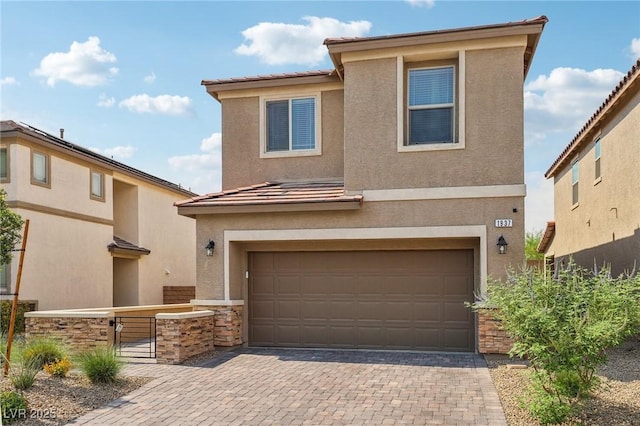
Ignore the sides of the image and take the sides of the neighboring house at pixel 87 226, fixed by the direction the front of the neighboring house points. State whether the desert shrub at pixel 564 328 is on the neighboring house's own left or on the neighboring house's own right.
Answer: on the neighboring house's own left

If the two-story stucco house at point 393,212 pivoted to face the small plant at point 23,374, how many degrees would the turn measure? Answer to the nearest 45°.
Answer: approximately 45° to its right

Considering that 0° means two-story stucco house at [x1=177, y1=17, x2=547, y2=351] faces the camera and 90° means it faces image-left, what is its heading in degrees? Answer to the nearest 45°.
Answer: approximately 0°

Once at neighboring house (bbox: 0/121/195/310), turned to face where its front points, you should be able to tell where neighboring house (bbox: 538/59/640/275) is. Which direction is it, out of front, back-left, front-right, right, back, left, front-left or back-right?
left

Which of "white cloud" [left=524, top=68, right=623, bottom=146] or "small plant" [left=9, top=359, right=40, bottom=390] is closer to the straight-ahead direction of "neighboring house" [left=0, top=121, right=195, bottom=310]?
the small plant

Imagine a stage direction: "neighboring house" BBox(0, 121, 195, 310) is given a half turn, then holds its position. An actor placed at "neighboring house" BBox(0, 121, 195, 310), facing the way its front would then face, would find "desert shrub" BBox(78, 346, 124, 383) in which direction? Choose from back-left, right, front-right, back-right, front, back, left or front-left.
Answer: back-right
